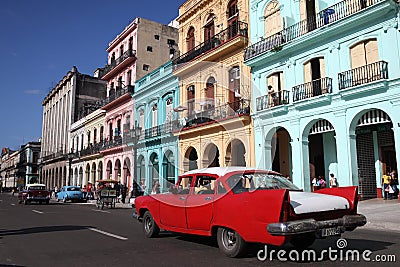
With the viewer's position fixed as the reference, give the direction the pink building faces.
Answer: facing the viewer and to the left of the viewer

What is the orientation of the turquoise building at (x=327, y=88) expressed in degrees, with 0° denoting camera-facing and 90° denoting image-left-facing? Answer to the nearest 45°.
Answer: approximately 45°

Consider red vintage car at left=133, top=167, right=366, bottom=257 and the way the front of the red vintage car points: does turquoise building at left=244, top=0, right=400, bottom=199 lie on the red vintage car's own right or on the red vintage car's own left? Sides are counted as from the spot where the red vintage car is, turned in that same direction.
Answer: on the red vintage car's own right

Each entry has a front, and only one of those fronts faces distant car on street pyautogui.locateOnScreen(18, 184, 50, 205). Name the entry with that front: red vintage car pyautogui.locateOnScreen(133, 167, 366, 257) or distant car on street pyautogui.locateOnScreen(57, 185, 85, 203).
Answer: the red vintage car

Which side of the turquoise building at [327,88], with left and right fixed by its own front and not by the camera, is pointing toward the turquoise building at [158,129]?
right

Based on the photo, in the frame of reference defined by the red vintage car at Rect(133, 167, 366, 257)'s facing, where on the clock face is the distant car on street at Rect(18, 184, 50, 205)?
The distant car on street is roughly at 12 o'clock from the red vintage car.

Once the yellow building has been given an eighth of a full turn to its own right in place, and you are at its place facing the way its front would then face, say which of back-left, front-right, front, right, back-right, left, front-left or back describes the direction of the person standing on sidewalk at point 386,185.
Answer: back-left

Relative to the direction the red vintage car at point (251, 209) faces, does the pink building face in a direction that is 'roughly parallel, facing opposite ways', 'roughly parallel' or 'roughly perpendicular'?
roughly perpendicular

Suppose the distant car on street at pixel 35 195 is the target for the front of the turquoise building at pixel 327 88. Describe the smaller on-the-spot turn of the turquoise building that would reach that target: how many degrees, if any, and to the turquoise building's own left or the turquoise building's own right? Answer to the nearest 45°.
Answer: approximately 45° to the turquoise building's own right

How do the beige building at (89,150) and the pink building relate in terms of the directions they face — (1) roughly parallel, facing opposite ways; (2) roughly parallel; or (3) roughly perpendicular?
roughly parallel

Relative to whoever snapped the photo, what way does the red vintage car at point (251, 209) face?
facing away from the viewer and to the left of the viewer

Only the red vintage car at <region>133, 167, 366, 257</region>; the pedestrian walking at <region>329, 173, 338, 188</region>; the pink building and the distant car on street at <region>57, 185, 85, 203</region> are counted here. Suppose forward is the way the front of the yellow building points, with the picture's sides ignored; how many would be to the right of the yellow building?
2

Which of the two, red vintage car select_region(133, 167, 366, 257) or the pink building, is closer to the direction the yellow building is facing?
the red vintage car

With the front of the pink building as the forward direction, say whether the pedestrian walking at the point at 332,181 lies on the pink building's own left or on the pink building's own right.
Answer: on the pink building's own left
